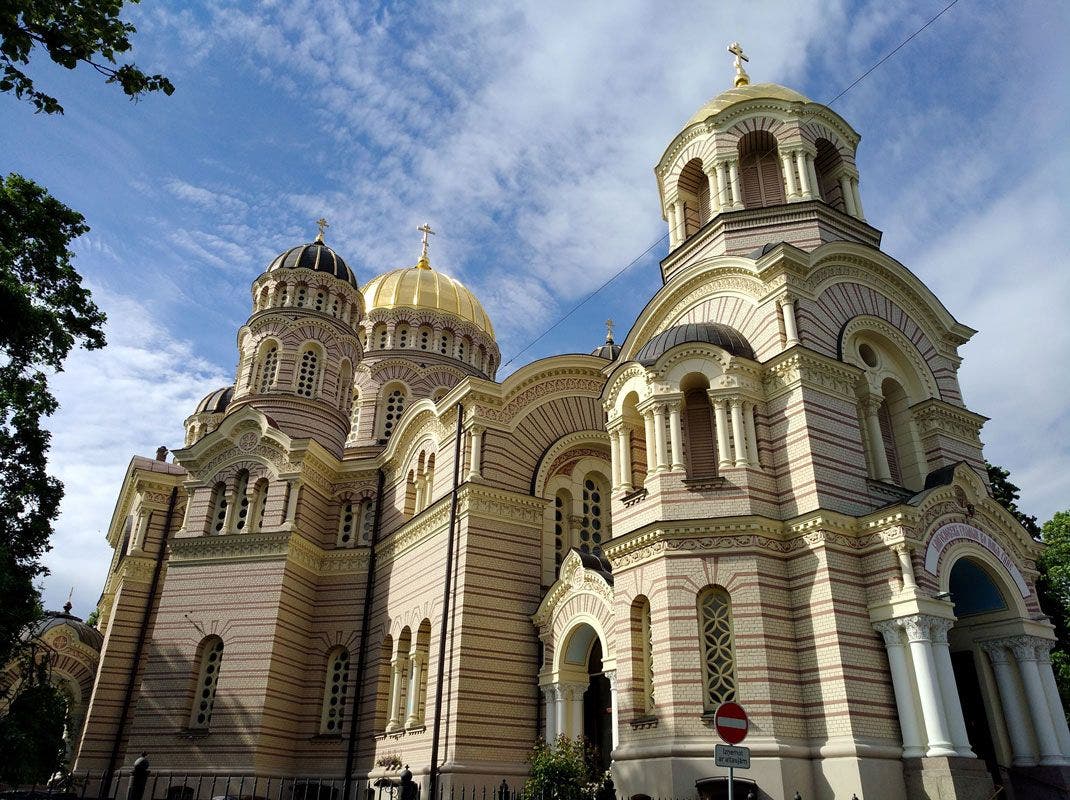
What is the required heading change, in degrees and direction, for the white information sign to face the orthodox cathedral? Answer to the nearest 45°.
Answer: approximately 180°

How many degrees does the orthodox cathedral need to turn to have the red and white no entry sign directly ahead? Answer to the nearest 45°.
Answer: approximately 45° to its right

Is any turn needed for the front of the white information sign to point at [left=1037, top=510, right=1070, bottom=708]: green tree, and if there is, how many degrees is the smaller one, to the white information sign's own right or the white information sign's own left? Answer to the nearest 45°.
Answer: approximately 135° to the white information sign's own left

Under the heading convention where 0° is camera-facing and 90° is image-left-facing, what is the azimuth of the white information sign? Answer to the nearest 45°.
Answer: approximately 0°

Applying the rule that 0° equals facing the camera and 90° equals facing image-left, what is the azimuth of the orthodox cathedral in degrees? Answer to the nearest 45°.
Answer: approximately 315°
